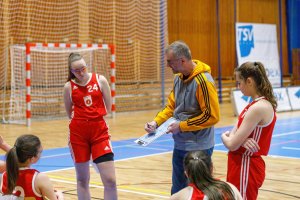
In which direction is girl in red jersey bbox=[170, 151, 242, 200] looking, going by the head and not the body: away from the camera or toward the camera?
away from the camera

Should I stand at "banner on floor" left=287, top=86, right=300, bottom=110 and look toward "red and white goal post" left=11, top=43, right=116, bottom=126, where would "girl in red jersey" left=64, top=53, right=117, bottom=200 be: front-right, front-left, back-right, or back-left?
front-left

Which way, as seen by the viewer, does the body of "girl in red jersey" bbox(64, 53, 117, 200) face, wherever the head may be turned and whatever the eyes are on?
toward the camera

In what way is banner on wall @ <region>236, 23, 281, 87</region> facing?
toward the camera

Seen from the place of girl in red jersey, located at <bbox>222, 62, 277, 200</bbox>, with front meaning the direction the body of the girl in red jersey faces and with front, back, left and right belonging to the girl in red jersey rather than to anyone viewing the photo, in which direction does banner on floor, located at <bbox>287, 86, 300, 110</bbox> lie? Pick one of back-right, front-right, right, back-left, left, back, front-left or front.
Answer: right

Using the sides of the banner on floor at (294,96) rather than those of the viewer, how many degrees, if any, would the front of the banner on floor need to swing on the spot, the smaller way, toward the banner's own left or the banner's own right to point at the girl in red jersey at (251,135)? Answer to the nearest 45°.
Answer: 0° — it already faces them

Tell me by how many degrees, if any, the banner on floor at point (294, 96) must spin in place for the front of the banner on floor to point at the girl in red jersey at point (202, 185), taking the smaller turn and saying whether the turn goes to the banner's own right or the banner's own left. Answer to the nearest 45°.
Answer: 0° — it already faces them

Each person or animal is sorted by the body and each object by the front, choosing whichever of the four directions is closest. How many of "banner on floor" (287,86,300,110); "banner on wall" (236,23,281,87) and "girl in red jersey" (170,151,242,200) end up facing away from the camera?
1

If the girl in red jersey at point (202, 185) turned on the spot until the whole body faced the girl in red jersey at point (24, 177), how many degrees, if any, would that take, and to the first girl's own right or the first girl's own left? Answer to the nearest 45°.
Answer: approximately 90° to the first girl's own left

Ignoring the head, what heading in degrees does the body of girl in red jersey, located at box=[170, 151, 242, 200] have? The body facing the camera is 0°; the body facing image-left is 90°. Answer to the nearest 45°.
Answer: approximately 180°

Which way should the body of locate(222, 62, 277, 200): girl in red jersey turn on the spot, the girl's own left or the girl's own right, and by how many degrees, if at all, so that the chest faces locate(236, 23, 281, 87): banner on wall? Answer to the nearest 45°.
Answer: approximately 90° to the girl's own right

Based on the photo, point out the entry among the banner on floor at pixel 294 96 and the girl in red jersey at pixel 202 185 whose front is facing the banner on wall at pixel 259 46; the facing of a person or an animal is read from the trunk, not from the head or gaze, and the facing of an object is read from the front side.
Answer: the girl in red jersey

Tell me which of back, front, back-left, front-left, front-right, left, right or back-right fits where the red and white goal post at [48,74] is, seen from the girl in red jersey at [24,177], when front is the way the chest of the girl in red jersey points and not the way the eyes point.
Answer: front-left

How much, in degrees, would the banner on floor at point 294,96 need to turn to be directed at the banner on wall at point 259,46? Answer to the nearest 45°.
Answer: approximately 135° to its right

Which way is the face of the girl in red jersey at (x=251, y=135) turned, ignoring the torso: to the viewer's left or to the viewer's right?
to the viewer's left

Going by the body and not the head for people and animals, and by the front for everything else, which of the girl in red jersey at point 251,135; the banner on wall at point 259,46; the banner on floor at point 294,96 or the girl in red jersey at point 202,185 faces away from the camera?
the girl in red jersey at point 202,185

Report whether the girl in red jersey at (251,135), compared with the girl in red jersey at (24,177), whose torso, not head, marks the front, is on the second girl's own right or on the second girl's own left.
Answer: on the second girl's own right
